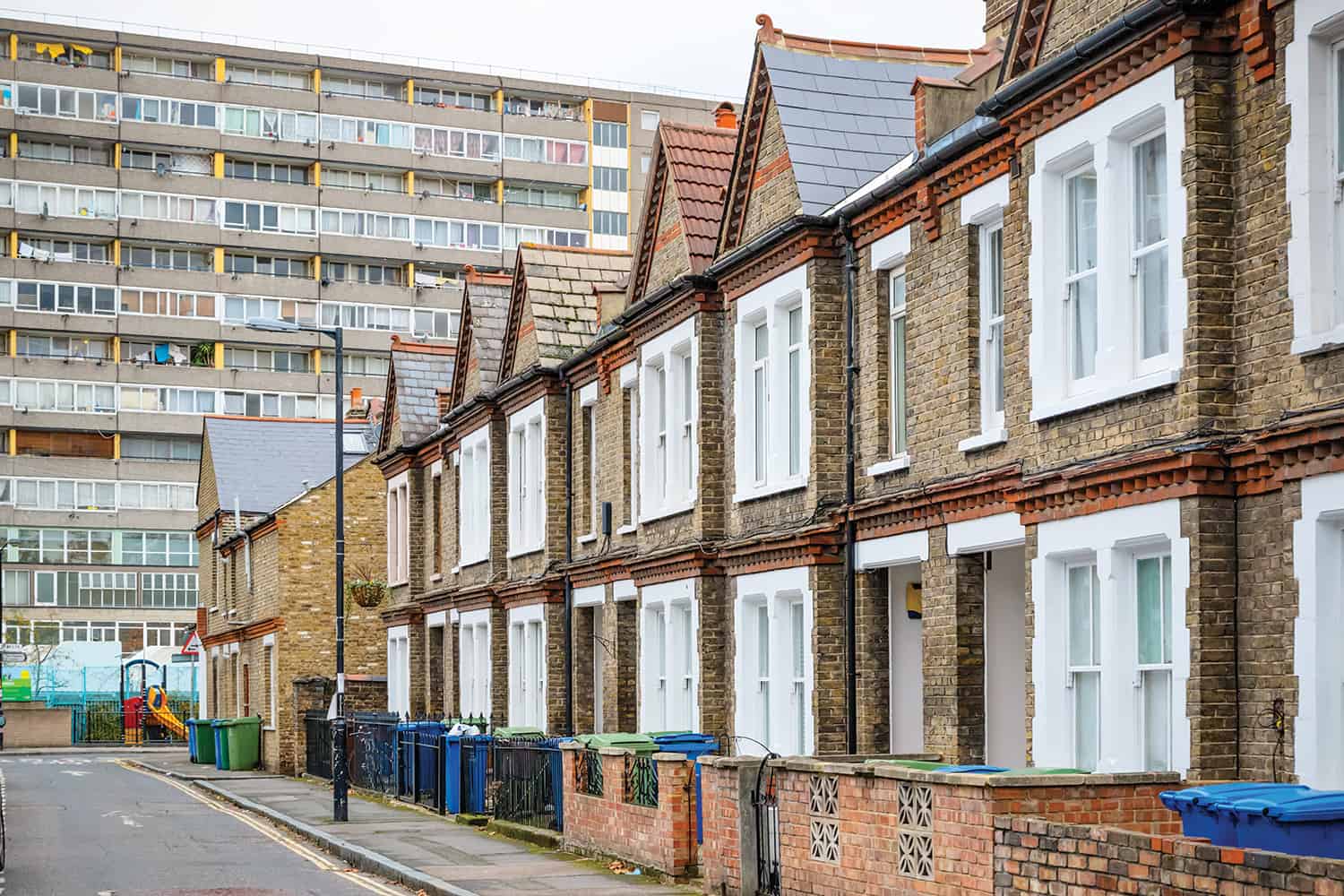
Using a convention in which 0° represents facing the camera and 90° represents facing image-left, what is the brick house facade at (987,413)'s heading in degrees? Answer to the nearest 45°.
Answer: approximately 45°
